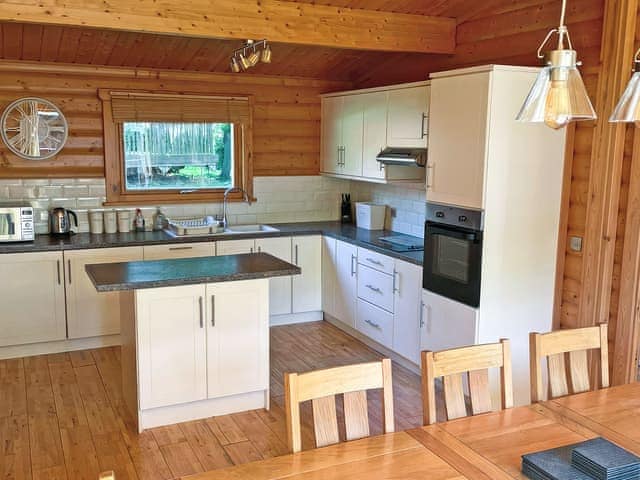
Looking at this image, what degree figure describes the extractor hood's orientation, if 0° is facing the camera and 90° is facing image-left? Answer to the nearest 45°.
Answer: approximately 45°

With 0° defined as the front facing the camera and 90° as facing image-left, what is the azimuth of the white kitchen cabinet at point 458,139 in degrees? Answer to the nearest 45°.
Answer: approximately 45°

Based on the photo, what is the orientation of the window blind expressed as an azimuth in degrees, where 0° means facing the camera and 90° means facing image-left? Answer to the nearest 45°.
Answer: approximately 0°

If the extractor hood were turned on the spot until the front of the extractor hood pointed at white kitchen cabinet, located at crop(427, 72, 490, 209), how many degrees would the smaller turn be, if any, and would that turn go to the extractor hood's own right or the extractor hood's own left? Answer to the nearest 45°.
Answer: approximately 45° to the extractor hood's own left

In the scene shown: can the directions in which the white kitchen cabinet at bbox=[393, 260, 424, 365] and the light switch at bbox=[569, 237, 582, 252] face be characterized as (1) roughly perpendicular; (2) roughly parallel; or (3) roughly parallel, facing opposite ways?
roughly parallel

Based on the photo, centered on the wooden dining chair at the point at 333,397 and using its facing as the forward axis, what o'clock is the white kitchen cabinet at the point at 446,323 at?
The white kitchen cabinet is roughly at 8 o'clock from the wooden dining chair.

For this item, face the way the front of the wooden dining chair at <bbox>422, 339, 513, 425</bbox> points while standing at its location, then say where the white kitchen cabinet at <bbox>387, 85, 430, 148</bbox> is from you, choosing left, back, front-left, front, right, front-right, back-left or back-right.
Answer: back-left

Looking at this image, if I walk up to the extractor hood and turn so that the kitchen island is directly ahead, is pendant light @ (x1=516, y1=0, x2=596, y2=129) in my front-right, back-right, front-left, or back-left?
front-left

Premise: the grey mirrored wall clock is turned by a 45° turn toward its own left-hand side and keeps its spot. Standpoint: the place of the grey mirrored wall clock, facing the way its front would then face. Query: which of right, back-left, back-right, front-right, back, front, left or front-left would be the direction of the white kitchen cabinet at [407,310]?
front

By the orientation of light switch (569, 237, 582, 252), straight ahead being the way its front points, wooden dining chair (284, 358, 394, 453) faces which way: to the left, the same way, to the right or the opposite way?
to the left

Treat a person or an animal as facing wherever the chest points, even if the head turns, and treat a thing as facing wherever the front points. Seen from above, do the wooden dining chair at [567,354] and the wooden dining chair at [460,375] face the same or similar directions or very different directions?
same or similar directions

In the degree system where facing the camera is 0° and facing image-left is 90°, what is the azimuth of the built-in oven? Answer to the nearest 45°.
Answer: approximately 45°

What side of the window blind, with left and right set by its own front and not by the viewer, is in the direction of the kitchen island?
front

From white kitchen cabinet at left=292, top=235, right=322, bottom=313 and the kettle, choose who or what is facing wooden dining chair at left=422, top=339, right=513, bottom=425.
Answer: the white kitchen cabinet

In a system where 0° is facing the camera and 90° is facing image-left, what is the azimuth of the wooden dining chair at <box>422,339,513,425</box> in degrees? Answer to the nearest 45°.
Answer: approximately 315°
